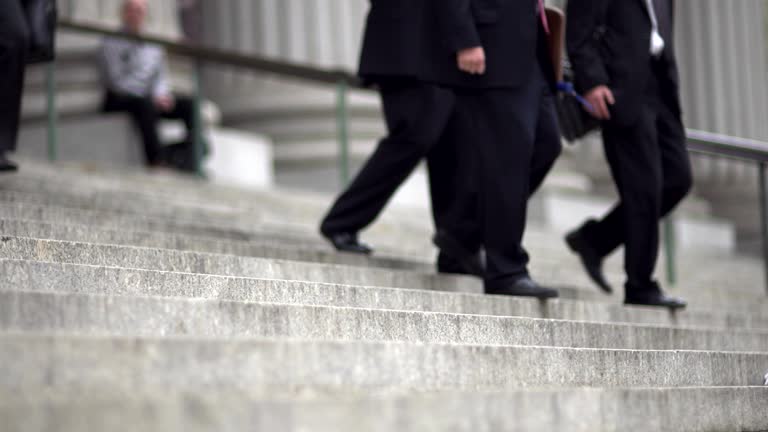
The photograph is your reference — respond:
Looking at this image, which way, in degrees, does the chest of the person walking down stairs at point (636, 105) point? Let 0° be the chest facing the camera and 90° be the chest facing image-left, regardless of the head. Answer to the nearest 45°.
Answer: approximately 315°

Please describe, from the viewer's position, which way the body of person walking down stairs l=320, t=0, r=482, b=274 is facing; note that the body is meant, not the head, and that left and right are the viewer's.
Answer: facing to the right of the viewer

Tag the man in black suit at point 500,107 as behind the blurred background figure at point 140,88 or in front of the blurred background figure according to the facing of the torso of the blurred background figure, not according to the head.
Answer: in front

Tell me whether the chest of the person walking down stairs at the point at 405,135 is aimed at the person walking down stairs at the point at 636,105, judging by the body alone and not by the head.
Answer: yes

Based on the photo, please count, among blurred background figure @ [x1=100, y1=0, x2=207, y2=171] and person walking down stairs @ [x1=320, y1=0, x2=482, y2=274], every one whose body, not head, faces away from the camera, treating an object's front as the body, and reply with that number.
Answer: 0

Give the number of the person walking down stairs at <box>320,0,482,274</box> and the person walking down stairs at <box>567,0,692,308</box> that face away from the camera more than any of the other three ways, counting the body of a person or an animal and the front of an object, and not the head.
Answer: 0

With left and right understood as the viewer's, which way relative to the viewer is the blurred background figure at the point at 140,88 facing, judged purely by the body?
facing the viewer and to the right of the viewer
